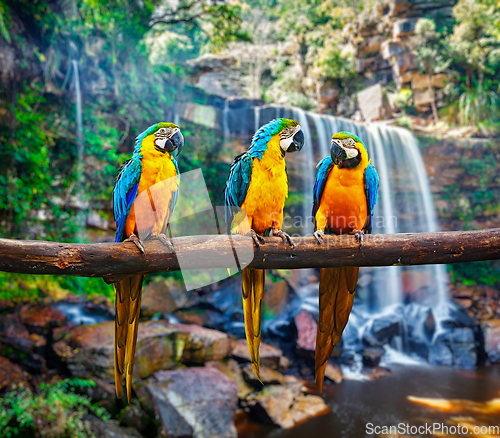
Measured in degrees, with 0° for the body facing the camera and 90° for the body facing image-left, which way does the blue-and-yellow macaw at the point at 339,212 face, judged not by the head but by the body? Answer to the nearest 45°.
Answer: approximately 0°

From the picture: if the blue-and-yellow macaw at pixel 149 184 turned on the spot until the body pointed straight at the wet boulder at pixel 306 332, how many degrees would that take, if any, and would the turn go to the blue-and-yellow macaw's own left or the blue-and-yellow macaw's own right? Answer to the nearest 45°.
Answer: approximately 90° to the blue-and-yellow macaw's own left

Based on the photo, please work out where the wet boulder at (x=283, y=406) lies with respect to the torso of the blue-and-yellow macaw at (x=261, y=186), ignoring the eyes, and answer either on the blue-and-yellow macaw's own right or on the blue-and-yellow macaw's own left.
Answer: on the blue-and-yellow macaw's own left

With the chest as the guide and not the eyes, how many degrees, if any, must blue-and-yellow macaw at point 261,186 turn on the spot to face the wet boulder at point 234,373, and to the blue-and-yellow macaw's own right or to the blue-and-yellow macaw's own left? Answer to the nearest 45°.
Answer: approximately 135° to the blue-and-yellow macaw's own left

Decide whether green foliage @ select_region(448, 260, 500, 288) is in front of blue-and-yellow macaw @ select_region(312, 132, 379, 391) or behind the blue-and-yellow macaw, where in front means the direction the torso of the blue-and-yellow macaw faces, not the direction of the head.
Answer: behind

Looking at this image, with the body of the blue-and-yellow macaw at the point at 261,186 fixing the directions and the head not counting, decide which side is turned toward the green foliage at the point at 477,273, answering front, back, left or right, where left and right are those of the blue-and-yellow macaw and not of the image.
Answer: left

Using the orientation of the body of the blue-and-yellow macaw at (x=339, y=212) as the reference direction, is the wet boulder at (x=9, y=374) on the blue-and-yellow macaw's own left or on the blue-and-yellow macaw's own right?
on the blue-and-yellow macaw's own right
